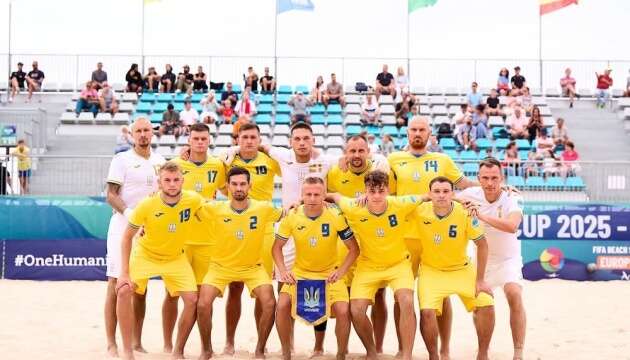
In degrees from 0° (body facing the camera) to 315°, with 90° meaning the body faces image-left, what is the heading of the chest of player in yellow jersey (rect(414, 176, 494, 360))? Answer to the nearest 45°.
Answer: approximately 0°

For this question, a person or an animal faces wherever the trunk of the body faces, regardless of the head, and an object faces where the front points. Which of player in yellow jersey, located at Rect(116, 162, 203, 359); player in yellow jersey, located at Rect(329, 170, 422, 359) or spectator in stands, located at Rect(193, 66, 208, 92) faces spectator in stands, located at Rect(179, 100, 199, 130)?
spectator in stands, located at Rect(193, 66, 208, 92)

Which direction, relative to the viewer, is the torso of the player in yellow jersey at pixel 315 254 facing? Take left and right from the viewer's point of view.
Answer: facing the viewer

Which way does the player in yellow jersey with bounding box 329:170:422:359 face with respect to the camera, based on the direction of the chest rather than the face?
toward the camera

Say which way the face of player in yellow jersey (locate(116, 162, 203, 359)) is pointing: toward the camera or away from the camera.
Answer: toward the camera

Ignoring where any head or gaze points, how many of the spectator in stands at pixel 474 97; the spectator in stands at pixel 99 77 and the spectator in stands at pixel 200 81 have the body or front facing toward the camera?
3

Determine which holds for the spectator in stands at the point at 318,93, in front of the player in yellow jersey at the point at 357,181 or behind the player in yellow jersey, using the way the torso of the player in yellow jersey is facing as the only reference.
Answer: behind

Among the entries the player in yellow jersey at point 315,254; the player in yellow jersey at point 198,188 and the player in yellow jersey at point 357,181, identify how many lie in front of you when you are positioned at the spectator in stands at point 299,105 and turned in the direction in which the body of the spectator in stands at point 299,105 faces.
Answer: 3

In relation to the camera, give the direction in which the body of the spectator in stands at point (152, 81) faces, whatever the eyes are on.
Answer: toward the camera

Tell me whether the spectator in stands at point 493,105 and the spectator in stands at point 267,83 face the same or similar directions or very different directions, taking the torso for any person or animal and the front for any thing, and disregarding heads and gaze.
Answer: same or similar directions

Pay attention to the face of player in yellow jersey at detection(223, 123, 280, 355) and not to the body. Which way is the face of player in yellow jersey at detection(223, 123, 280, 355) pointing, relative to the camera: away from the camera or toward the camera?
toward the camera

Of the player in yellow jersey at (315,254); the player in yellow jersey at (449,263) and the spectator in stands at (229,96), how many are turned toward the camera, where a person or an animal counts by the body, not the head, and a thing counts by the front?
3

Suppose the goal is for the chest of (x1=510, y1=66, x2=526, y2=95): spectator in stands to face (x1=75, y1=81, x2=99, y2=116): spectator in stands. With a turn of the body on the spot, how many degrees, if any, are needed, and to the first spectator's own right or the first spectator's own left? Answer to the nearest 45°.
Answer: approximately 90° to the first spectator's own right

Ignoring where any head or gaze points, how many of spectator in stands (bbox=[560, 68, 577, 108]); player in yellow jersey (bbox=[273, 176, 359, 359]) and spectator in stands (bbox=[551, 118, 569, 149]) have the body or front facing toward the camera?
3

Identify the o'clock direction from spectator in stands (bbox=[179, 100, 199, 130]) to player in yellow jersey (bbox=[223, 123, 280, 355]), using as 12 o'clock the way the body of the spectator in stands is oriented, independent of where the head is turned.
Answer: The player in yellow jersey is roughly at 12 o'clock from the spectator in stands.

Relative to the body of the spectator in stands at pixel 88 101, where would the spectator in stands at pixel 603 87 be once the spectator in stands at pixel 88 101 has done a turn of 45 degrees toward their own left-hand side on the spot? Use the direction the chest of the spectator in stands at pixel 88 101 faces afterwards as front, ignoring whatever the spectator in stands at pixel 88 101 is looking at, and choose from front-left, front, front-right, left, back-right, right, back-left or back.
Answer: front-left

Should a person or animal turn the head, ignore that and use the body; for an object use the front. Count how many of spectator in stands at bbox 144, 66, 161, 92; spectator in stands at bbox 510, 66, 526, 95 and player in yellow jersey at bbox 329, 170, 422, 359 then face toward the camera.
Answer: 3

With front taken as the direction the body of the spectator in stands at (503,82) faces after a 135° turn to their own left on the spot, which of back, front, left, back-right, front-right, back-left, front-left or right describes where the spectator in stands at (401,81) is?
back-left
